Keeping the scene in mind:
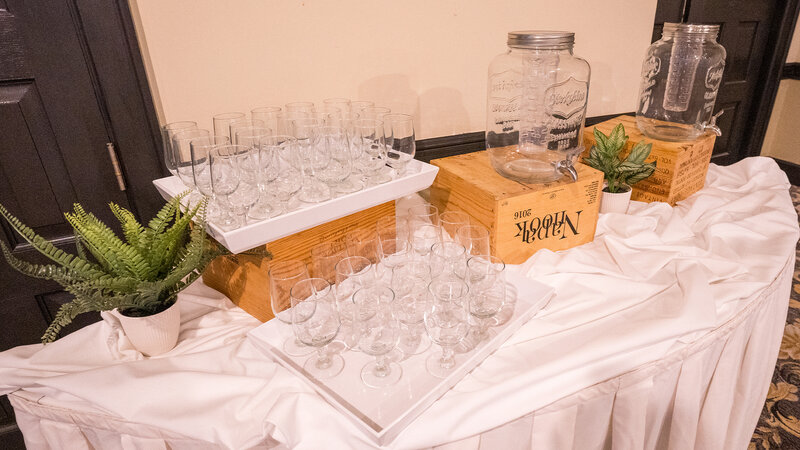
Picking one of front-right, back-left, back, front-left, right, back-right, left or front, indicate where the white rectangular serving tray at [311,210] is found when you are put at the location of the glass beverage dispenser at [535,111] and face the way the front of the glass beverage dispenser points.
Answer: right

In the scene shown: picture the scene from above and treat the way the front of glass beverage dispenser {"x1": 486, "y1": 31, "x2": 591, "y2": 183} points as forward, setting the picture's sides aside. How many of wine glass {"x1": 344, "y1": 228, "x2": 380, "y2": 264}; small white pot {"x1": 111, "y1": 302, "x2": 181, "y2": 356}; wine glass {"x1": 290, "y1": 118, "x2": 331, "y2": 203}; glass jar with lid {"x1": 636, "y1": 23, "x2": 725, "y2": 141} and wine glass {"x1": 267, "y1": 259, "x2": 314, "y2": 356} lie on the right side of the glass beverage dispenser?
4

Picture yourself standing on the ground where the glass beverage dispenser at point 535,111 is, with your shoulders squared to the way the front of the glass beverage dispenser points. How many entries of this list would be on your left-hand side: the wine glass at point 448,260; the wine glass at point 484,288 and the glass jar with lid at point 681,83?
1

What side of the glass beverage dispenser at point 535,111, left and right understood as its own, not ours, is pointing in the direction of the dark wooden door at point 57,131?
right

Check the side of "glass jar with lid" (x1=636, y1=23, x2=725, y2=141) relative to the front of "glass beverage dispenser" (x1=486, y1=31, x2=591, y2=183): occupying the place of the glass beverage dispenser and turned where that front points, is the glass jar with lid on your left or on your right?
on your left

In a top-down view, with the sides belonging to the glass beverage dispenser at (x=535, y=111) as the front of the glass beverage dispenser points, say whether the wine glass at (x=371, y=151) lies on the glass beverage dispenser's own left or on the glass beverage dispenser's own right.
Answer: on the glass beverage dispenser's own right

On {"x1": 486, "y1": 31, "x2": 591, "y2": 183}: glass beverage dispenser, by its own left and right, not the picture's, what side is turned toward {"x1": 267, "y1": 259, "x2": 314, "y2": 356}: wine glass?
right

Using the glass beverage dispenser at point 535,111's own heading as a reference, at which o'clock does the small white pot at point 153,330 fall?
The small white pot is roughly at 3 o'clock from the glass beverage dispenser.

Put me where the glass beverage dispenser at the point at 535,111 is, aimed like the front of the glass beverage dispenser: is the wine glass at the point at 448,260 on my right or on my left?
on my right

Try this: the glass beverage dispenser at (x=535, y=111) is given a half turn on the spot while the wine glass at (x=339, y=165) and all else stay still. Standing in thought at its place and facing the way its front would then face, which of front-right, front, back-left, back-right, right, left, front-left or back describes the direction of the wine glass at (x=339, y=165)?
left

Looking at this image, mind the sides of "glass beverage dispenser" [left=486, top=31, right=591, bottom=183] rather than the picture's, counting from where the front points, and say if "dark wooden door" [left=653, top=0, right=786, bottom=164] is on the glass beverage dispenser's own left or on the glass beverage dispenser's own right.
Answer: on the glass beverage dispenser's own left

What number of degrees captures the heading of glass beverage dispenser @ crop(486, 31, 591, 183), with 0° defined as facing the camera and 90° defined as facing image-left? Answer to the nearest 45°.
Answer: approximately 315°
